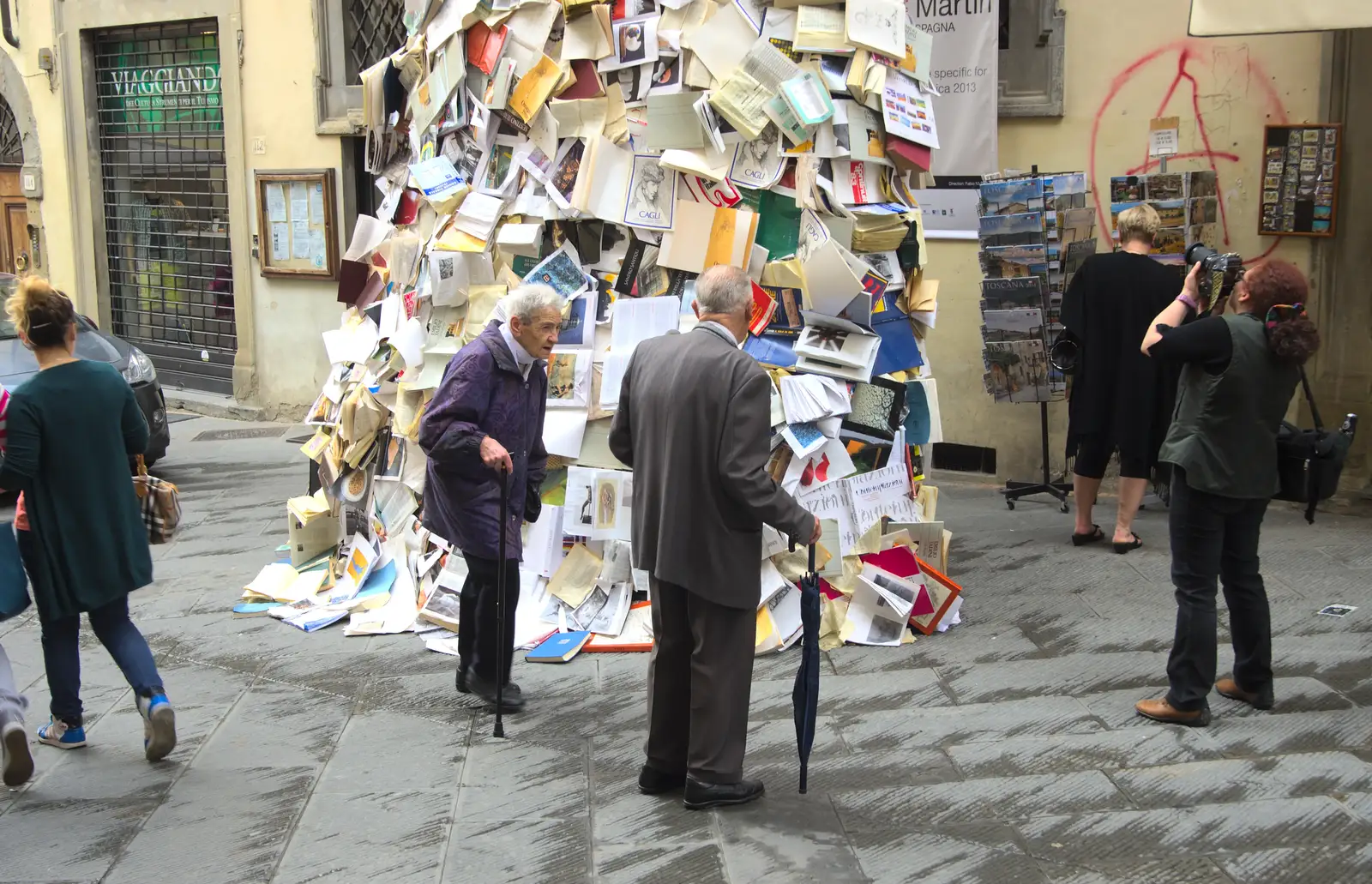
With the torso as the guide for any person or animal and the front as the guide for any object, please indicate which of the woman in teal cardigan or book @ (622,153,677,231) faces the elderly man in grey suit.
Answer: the book

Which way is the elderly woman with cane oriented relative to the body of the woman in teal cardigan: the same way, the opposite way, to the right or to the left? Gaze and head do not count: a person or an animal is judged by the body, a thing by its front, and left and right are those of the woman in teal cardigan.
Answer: the opposite way

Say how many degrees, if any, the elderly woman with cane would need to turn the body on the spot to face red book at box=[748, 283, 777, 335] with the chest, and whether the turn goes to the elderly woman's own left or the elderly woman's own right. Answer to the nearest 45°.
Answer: approximately 90° to the elderly woman's own left

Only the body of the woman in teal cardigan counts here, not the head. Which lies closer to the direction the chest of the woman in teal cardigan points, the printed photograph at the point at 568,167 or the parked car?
the parked car

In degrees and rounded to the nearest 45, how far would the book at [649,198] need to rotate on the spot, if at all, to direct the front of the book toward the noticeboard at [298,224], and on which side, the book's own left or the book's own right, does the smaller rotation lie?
approximately 135° to the book's own right

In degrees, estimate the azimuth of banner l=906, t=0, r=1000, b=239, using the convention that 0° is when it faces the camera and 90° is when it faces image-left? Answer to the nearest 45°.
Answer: approximately 0°

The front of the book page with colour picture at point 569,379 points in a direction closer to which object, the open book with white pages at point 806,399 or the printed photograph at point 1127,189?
the open book with white pages

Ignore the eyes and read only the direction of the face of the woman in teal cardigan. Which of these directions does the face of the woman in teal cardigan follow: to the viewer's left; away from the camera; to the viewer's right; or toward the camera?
away from the camera

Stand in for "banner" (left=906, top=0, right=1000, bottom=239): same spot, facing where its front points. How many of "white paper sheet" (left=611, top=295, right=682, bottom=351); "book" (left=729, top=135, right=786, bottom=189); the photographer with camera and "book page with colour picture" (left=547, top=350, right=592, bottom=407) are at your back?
0

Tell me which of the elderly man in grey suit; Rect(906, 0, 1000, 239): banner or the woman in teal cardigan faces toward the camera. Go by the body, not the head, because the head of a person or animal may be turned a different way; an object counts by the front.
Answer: the banner

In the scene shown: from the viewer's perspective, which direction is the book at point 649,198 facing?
toward the camera

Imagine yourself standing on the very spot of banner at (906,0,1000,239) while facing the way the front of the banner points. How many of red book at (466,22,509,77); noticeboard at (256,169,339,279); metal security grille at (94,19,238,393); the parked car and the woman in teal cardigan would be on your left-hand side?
0

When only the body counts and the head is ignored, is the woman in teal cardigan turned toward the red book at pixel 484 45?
no

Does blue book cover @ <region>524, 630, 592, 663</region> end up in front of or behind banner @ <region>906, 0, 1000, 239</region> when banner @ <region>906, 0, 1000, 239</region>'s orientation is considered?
in front

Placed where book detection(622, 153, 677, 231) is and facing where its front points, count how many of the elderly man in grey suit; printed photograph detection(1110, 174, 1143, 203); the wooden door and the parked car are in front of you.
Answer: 1

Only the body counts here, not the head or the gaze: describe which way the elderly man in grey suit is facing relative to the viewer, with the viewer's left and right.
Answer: facing away from the viewer and to the right of the viewer

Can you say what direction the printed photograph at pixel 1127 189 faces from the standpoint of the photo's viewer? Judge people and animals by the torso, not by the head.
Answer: facing the viewer

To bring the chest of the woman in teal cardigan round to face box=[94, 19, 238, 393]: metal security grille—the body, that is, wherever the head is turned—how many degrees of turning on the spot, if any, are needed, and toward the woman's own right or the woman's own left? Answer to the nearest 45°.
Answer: approximately 45° to the woman's own right
